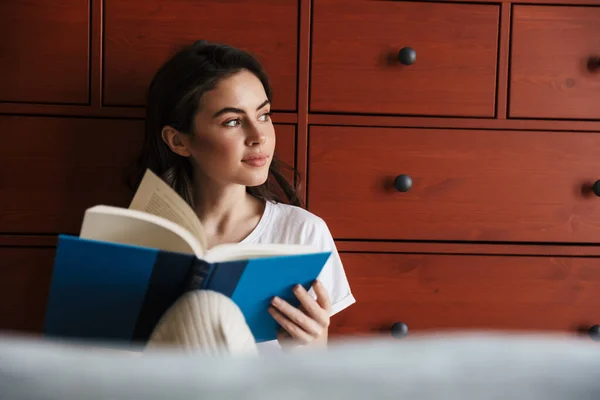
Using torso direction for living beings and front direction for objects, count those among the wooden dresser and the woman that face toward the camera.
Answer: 2

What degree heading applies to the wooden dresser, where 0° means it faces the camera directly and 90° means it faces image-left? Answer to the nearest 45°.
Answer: approximately 0°

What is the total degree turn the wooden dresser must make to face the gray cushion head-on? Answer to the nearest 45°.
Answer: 0° — it already faces it

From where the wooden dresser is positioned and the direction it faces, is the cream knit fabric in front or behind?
in front

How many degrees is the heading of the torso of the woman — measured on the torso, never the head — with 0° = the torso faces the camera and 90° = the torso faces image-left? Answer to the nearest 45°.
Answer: approximately 0°
